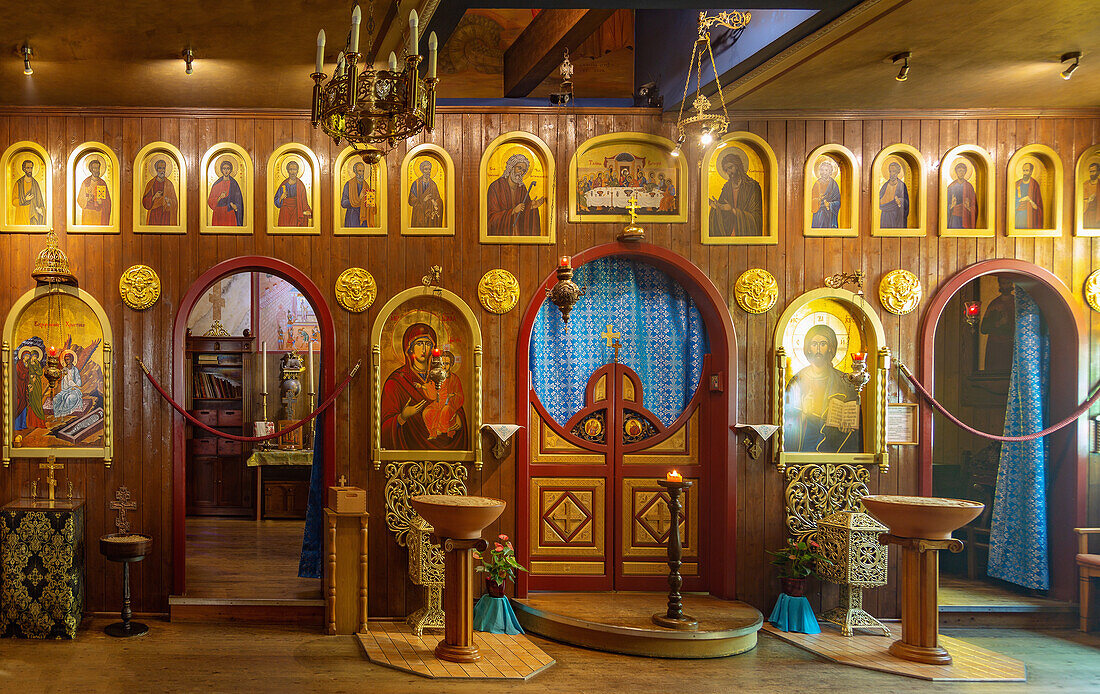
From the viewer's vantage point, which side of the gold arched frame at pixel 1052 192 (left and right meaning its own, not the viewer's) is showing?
front

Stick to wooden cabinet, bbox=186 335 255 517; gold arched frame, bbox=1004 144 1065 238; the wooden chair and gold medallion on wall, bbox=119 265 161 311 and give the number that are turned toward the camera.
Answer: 3

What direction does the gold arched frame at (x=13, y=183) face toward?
toward the camera

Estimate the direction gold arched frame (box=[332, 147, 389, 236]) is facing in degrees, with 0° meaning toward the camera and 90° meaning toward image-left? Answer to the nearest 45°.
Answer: approximately 0°

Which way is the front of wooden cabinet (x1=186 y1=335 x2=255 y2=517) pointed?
toward the camera
